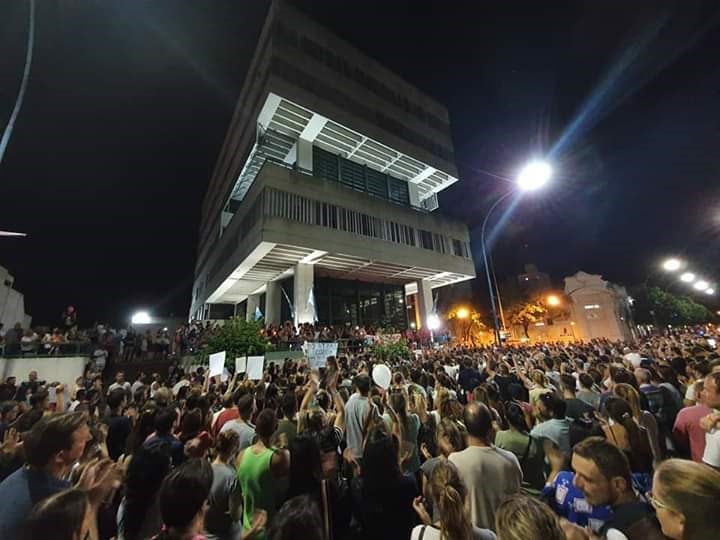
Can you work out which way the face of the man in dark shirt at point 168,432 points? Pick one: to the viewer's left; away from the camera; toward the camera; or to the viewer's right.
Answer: away from the camera

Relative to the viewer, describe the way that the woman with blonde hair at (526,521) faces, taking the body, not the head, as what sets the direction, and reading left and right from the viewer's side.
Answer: facing away from the viewer

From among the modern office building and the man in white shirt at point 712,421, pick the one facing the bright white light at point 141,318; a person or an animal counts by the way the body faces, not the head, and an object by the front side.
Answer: the man in white shirt

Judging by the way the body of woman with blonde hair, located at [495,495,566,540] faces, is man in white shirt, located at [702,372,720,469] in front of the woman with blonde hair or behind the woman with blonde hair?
in front

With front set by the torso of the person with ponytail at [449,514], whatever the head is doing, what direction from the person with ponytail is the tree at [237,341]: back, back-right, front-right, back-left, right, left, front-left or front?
front-left

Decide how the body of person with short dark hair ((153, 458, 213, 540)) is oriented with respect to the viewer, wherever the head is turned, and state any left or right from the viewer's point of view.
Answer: facing away from the viewer and to the right of the viewer

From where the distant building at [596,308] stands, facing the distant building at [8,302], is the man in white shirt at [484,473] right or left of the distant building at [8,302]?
left

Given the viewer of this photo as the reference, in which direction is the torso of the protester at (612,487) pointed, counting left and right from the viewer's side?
facing to the left of the viewer

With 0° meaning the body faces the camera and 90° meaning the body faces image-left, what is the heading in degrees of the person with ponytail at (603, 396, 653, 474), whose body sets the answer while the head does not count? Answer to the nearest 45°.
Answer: approximately 135°

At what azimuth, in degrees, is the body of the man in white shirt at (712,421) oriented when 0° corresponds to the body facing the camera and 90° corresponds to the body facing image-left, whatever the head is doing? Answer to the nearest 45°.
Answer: approximately 90°

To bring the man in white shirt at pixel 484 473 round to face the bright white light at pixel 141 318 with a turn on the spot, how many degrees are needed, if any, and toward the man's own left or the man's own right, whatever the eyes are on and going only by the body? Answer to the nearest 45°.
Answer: approximately 45° to the man's own left

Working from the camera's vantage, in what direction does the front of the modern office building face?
facing the viewer and to the right of the viewer

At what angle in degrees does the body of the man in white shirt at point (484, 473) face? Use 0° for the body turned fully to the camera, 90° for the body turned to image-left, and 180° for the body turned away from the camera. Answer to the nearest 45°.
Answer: approximately 180°
